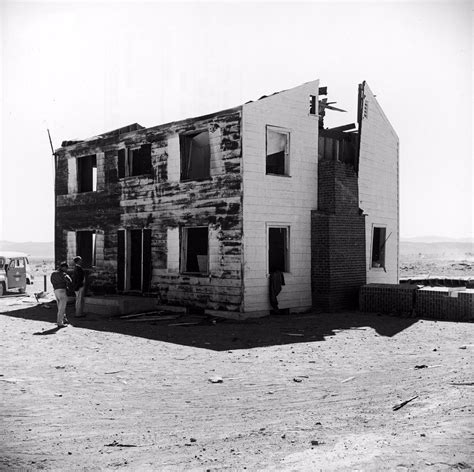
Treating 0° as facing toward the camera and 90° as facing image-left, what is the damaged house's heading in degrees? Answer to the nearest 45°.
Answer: approximately 45°

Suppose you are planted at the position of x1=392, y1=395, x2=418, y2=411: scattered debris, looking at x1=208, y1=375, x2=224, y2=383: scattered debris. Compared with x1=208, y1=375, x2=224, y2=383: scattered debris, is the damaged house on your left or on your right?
right

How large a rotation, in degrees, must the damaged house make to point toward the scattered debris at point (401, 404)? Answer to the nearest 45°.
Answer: approximately 45° to its left

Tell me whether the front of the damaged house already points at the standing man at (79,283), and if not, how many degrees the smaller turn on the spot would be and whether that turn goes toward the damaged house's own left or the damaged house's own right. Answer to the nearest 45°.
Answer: approximately 45° to the damaged house's own right

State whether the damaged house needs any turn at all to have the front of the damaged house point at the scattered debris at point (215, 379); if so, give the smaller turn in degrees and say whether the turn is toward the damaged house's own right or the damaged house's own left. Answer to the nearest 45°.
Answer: approximately 45° to the damaged house's own left
